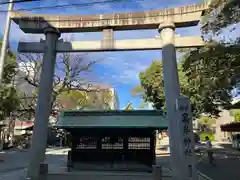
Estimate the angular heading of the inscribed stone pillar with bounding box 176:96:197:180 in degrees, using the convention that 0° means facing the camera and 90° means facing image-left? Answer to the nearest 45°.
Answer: approximately 0°

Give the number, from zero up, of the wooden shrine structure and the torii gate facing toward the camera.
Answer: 2
